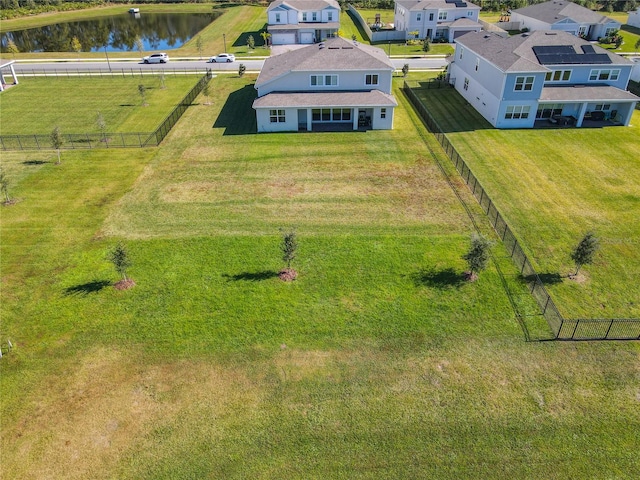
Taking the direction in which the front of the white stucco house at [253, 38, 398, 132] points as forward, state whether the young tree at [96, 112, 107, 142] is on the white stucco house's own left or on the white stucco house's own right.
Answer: on the white stucco house's own left

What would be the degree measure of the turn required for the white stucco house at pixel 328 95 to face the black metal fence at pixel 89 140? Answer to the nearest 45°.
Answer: approximately 90° to its left

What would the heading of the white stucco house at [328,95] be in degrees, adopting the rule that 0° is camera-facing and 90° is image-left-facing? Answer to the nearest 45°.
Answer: approximately 180°

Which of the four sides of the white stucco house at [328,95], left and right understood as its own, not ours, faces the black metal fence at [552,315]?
back

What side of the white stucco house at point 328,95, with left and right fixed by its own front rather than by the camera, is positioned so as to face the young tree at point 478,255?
back

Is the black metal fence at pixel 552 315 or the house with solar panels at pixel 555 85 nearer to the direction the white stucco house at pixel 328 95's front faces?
the house with solar panels

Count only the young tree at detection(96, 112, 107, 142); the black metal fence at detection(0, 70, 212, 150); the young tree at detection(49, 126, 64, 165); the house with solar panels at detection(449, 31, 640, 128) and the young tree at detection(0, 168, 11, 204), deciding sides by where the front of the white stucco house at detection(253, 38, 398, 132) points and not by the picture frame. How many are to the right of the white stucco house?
1

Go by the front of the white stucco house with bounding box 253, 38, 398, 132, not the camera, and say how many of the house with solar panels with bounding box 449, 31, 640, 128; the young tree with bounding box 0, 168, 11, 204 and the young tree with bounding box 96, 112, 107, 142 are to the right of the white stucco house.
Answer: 1

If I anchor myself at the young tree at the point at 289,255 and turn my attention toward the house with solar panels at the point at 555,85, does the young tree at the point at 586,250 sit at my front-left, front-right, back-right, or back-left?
front-right

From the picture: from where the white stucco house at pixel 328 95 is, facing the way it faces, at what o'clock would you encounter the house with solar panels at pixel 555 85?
The house with solar panels is roughly at 3 o'clock from the white stucco house.

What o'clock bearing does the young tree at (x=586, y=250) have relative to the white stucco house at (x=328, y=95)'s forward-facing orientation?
The young tree is roughly at 5 o'clock from the white stucco house.

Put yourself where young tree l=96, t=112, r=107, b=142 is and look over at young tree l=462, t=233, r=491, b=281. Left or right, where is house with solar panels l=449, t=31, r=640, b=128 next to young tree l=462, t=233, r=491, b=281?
left

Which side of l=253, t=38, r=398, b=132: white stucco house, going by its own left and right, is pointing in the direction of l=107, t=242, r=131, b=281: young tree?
back

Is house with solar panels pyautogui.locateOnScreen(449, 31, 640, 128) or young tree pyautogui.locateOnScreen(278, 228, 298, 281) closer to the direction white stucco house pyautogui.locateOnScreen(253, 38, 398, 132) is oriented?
the house with solar panels

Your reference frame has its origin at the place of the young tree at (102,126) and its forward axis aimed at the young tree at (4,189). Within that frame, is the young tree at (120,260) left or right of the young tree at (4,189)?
left
